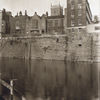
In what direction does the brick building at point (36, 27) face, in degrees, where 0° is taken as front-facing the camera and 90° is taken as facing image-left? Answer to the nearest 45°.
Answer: approximately 0°
